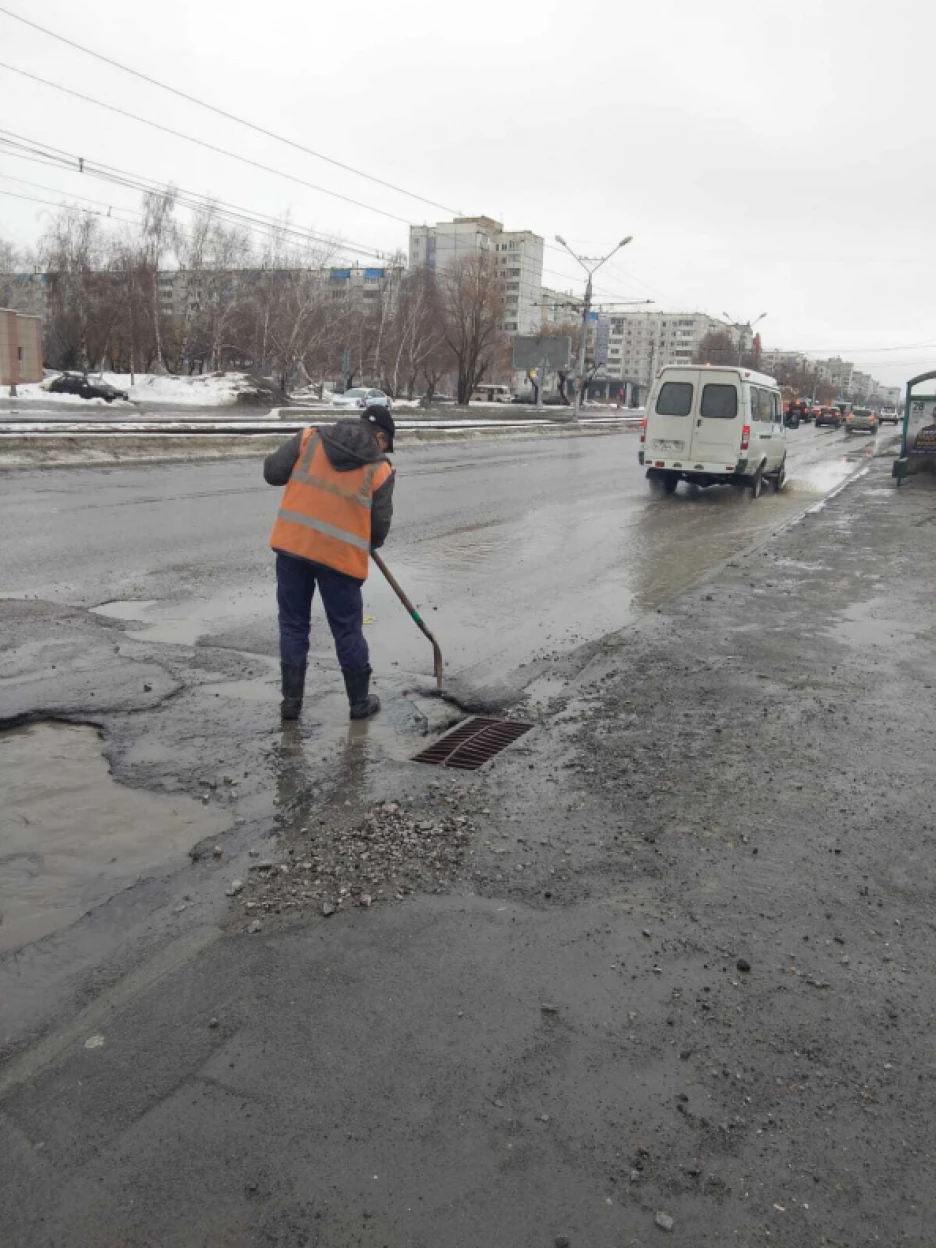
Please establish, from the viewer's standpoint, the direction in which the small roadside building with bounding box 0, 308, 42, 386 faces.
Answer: facing the viewer and to the right of the viewer

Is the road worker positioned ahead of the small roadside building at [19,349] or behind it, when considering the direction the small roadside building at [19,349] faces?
ahead

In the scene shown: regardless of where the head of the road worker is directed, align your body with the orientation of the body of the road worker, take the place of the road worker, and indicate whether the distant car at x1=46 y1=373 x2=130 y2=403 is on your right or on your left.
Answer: on your left

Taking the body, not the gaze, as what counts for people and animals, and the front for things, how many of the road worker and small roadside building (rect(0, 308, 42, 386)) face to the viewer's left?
0

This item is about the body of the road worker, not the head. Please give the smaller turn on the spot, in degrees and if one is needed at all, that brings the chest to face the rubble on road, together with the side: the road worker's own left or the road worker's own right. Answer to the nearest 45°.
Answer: approximately 135° to the road worker's own right

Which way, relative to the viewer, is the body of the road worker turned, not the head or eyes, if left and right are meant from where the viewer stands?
facing away from the viewer and to the right of the viewer

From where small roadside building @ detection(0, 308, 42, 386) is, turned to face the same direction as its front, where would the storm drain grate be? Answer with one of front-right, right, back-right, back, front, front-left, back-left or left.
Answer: front-right

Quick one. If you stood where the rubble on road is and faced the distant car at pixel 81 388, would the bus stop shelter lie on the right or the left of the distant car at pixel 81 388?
right

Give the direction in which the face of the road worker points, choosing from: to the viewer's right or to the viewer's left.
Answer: to the viewer's right

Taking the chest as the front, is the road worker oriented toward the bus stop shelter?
yes

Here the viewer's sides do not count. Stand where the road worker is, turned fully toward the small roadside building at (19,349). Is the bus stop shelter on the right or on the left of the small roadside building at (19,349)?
right
